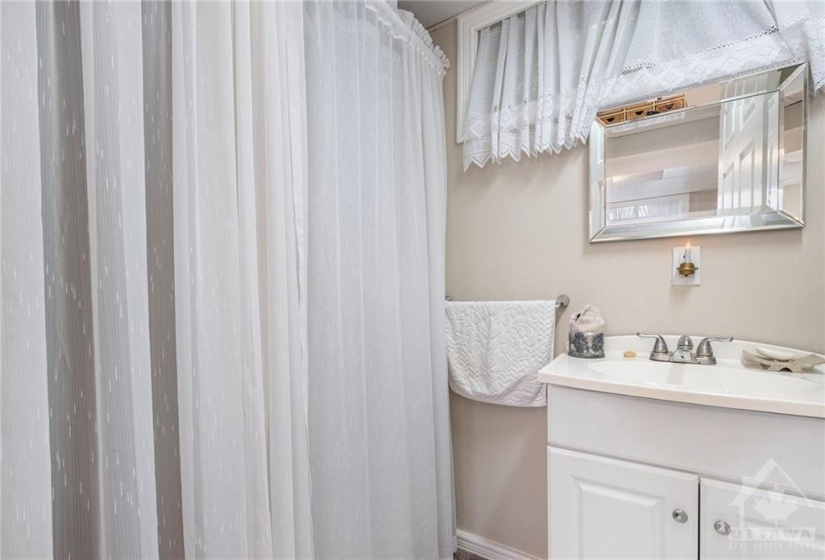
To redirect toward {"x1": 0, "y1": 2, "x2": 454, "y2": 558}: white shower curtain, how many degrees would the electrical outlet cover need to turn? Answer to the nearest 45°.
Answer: approximately 45° to its right

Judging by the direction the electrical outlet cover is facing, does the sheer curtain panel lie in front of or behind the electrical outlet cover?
in front

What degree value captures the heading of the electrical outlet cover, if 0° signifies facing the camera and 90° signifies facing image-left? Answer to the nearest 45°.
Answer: approximately 0°

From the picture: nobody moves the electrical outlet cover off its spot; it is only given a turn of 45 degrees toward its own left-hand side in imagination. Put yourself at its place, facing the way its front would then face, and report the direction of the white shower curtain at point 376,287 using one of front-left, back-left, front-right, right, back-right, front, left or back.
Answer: right
